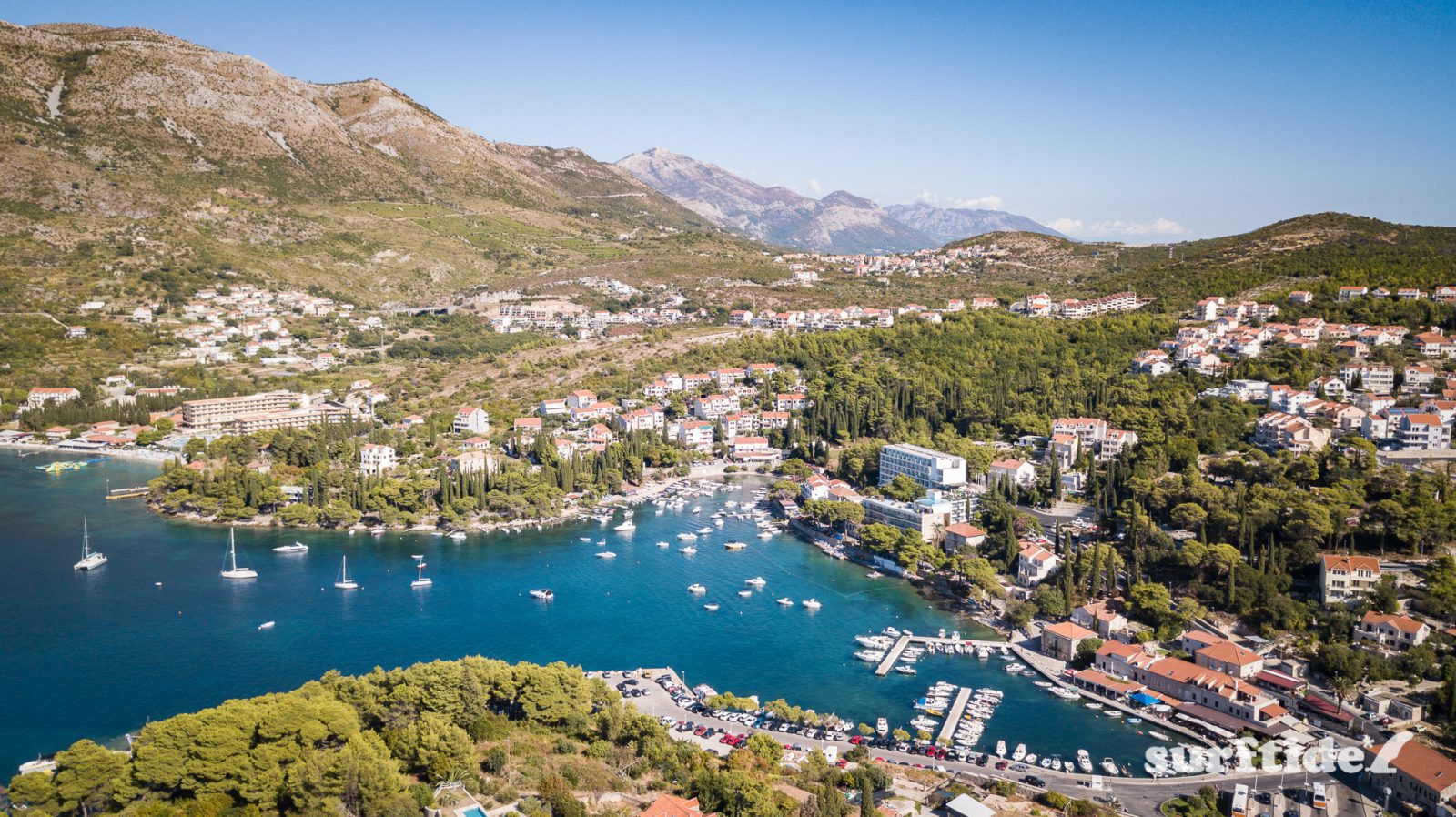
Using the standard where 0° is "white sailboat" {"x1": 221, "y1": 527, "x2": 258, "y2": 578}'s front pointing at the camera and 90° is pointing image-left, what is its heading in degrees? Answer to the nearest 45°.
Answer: approximately 90°

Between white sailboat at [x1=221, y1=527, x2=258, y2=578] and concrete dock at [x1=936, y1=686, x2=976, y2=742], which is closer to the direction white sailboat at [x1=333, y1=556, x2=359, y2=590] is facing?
the white sailboat

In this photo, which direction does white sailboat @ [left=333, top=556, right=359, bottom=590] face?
to the viewer's left

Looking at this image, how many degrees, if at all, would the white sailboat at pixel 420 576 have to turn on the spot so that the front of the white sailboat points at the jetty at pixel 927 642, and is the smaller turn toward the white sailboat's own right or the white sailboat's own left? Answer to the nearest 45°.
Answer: approximately 135° to the white sailboat's own left

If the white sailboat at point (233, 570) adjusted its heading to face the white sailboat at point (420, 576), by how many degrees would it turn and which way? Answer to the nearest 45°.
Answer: approximately 135° to its left

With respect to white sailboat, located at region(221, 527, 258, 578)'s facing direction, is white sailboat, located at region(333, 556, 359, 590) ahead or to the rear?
to the rear

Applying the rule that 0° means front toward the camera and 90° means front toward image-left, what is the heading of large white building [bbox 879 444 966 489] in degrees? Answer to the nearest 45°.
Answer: approximately 45°

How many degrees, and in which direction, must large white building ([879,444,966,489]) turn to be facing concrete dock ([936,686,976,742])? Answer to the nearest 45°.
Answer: approximately 45° to its left

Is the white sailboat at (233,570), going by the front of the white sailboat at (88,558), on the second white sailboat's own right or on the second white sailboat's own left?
on the second white sailboat's own left

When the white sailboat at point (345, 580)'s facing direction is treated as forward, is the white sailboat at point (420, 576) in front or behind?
behind

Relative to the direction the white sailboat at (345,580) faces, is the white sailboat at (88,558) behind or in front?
in front
